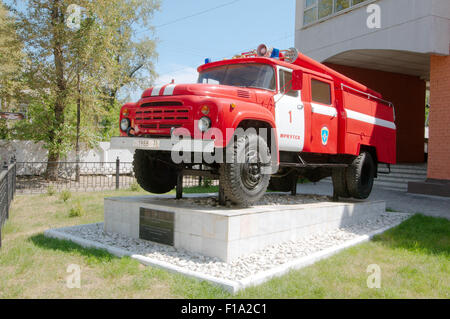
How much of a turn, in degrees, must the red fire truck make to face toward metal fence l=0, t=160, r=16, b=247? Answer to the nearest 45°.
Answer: approximately 45° to its right

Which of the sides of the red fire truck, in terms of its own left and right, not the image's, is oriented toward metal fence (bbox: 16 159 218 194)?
right

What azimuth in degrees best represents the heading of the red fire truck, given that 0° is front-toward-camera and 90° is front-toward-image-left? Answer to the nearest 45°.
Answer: approximately 45°

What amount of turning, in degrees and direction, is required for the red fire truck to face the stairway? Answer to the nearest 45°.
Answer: approximately 180°
